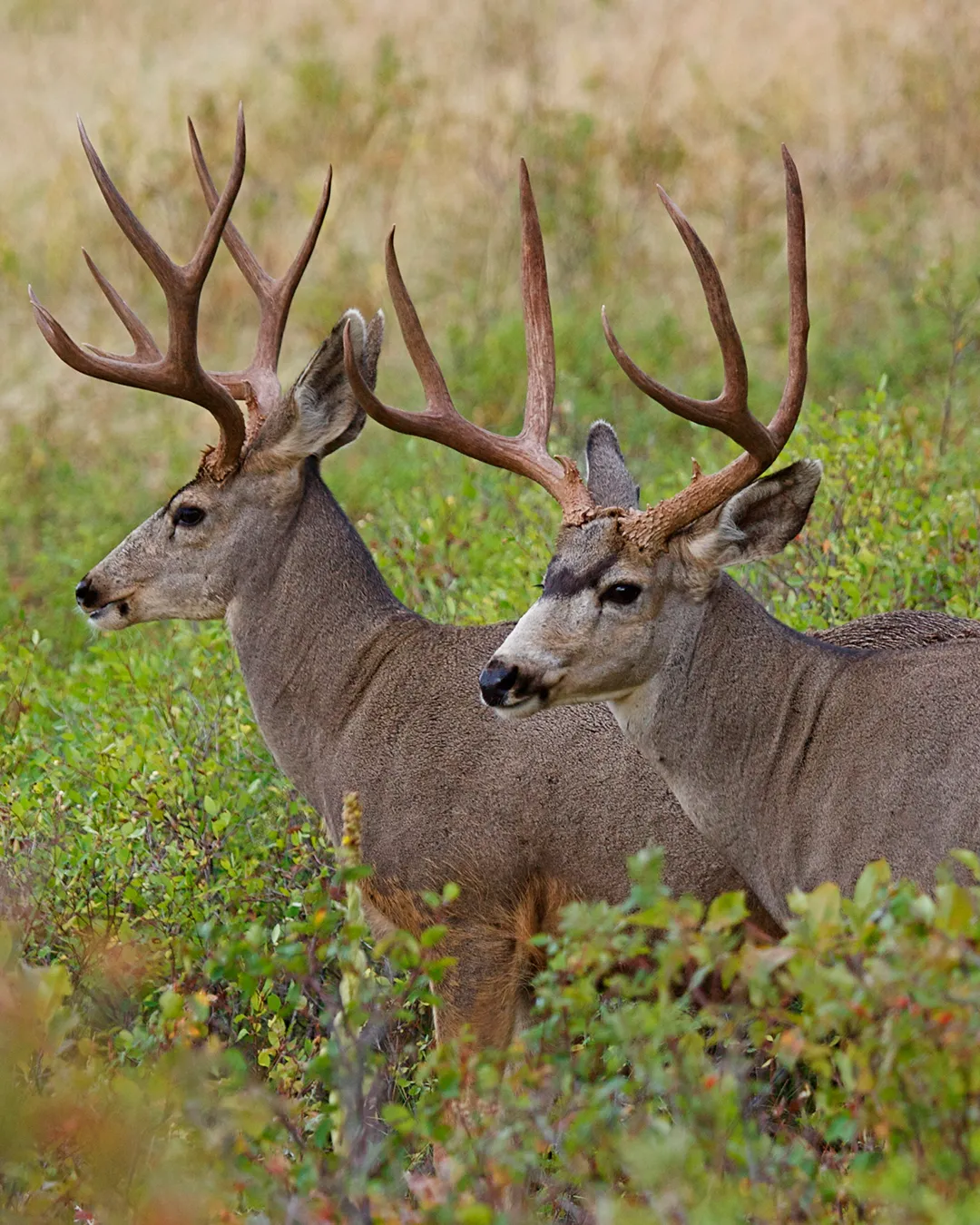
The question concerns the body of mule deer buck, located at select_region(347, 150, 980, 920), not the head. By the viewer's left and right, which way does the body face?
facing to the left of the viewer

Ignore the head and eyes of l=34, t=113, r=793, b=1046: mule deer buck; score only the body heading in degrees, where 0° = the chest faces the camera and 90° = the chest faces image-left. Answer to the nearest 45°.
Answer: approximately 90°

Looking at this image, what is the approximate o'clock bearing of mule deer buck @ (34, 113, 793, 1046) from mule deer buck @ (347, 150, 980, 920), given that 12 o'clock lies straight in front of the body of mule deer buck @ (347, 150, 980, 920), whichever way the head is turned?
mule deer buck @ (34, 113, 793, 1046) is roughly at 1 o'clock from mule deer buck @ (347, 150, 980, 920).

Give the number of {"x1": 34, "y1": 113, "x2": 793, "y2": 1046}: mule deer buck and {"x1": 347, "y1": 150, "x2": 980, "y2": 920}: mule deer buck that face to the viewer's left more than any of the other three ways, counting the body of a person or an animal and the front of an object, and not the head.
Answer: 2

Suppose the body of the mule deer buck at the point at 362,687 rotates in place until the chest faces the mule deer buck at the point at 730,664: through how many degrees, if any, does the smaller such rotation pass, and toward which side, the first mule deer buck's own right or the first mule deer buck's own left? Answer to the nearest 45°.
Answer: approximately 135° to the first mule deer buck's own left
